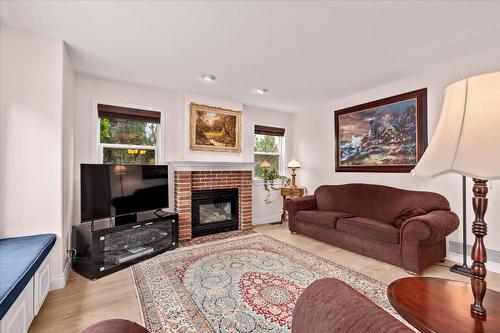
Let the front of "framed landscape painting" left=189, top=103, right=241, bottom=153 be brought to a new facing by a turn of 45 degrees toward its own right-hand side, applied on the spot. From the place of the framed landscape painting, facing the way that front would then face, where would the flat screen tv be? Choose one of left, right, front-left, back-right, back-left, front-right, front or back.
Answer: front-right

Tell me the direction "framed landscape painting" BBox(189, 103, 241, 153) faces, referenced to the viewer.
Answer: facing the viewer and to the right of the viewer

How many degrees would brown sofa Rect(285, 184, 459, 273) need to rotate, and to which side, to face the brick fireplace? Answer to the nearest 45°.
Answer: approximately 45° to its right

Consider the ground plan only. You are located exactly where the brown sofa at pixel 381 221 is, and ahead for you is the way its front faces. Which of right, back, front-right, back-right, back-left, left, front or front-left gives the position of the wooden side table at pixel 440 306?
front-left

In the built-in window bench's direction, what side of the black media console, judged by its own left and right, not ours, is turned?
right

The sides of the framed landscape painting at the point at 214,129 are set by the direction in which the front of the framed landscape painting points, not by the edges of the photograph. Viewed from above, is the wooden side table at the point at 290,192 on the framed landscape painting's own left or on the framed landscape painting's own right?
on the framed landscape painting's own left

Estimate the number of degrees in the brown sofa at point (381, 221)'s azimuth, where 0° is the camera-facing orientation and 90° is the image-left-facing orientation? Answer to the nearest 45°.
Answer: approximately 45°

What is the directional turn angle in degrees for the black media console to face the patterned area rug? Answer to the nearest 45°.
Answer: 0° — it already faces it

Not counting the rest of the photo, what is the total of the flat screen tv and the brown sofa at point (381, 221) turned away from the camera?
0

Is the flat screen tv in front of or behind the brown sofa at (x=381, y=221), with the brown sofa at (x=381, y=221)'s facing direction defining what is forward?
in front

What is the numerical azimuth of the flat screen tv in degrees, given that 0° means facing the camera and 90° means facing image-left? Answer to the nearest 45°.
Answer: approximately 315°
